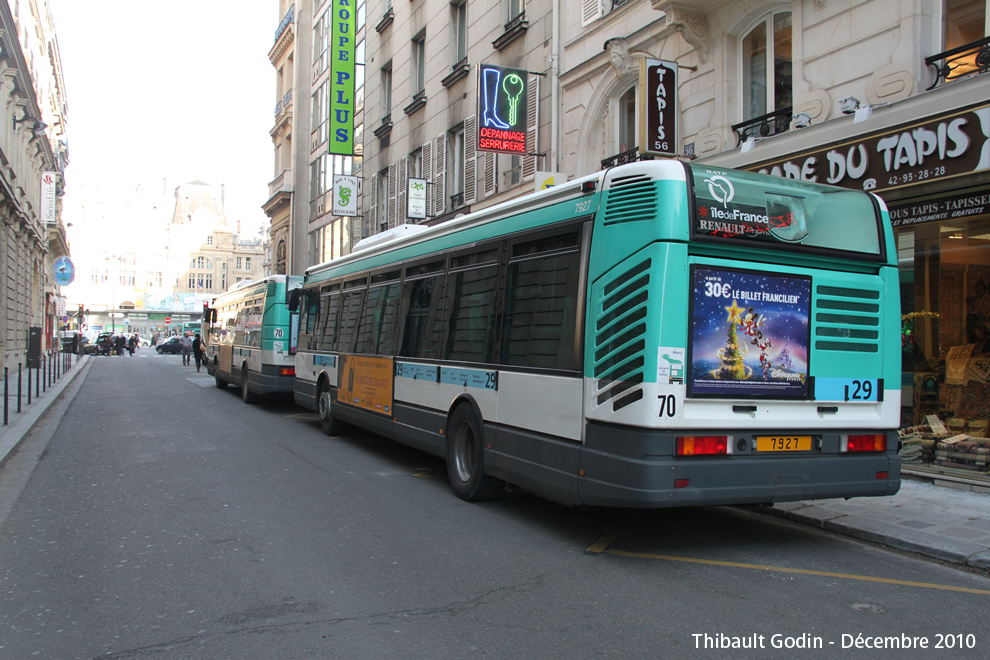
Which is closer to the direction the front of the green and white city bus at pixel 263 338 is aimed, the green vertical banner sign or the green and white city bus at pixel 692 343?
the green vertical banner sign

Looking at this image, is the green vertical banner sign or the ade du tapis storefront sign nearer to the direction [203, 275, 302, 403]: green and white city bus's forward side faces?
the green vertical banner sign

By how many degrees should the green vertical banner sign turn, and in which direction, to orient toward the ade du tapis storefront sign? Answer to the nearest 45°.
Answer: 0° — it already faces it

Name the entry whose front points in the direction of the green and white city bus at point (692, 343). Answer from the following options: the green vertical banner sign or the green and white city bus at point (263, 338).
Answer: the green vertical banner sign

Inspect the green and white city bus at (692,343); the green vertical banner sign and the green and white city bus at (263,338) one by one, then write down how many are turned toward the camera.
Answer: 1

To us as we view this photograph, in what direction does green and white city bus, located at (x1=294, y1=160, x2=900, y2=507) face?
facing away from the viewer and to the left of the viewer

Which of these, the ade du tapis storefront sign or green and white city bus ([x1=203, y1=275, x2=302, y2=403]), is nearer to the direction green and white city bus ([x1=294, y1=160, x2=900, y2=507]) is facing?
the green and white city bus

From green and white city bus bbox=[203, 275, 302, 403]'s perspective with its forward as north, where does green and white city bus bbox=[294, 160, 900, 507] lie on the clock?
green and white city bus bbox=[294, 160, 900, 507] is roughly at 7 o'clock from green and white city bus bbox=[203, 275, 302, 403].

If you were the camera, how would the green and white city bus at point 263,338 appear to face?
facing away from the viewer and to the left of the viewer

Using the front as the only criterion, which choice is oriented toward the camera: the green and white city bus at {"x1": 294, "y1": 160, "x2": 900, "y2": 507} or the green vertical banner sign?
the green vertical banner sign

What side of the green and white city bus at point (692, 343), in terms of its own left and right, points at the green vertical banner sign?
front

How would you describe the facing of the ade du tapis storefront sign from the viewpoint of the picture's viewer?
facing the viewer and to the left of the viewer

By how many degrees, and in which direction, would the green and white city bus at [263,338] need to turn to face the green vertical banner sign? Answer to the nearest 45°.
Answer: approximately 45° to its right

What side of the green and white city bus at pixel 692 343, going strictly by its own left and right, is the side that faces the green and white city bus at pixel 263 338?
front

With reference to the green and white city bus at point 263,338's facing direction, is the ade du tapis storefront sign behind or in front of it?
behind

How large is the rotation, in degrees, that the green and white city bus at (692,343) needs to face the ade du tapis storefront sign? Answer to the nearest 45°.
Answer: approximately 90° to its right

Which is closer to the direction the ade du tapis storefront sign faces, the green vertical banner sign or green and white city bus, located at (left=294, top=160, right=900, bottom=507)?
the green and white city bus

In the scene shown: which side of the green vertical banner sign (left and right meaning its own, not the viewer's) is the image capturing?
front

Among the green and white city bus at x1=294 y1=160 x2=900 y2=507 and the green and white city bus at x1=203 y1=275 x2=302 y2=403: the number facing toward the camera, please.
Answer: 0
